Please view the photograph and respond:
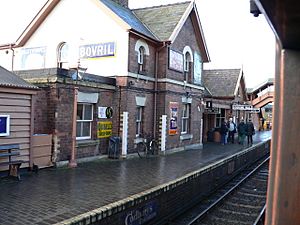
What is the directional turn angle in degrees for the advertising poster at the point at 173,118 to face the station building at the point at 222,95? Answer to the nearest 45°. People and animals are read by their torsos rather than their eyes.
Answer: approximately 135° to its left

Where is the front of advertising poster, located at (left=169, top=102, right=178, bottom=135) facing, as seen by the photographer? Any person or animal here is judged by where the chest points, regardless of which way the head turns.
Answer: facing the viewer and to the right of the viewer

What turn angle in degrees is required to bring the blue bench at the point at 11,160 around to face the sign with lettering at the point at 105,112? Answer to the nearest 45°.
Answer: approximately 90° to its left

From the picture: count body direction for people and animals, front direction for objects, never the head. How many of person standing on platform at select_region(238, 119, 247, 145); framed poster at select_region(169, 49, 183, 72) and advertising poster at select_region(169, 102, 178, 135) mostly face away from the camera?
1

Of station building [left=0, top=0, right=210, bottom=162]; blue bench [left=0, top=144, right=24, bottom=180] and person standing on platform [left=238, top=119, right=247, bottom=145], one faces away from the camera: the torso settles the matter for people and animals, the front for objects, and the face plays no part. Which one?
the person standing on platform

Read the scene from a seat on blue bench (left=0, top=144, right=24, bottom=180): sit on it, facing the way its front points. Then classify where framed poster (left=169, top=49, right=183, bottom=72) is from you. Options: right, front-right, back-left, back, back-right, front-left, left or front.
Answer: left

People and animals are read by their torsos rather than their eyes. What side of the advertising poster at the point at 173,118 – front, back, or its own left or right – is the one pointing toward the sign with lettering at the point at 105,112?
right

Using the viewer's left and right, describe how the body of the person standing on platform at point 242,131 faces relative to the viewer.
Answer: facing away from the viewer

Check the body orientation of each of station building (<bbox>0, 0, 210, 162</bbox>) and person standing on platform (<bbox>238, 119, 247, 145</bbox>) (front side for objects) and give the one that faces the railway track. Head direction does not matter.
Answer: the station building

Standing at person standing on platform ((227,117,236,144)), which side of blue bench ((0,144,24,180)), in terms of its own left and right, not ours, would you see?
left

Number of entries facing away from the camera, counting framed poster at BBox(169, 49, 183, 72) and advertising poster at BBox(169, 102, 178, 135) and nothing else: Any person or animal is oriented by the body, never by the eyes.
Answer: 0
